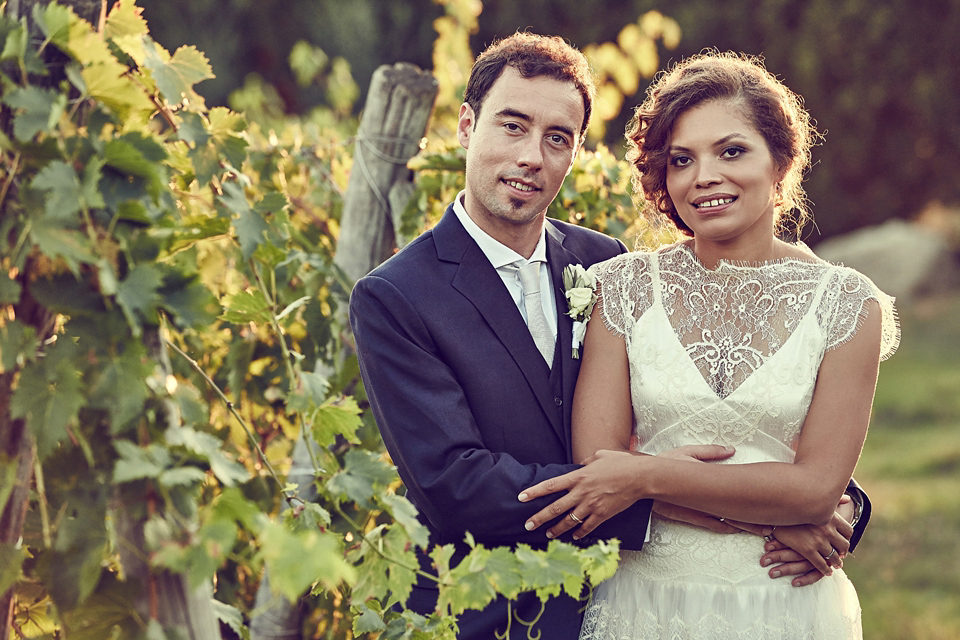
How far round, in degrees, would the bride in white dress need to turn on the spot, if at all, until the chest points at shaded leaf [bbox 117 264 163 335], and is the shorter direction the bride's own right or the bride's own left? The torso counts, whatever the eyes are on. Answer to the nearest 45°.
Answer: approximately 45° to the bride's own right

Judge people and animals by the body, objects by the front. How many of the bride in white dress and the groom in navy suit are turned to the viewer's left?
0

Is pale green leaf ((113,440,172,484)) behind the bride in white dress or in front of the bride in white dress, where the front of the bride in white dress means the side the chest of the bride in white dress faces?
in front

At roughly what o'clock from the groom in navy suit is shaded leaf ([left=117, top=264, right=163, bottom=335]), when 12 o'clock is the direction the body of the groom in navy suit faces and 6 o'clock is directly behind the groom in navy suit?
The shaded leaf is roughly at 2 o'clock from the groom in navy suit.

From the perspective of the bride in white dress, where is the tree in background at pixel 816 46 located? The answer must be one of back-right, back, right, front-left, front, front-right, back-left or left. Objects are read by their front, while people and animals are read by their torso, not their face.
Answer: back

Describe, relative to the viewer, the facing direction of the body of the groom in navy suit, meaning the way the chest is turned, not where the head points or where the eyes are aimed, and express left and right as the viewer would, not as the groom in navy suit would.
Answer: facing the viewer and to the right of the viewer

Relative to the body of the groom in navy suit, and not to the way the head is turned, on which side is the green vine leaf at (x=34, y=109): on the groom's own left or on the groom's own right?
on the groom's own right

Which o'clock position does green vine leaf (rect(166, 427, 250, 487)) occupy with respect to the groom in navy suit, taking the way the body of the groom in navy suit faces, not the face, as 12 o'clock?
The green vine leaf is roughly at 2 o'clock from the groom in navy suit.

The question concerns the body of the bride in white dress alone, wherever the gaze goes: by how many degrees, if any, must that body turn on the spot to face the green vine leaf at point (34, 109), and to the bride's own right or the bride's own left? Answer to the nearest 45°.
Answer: approximately 45° to the bride's own right

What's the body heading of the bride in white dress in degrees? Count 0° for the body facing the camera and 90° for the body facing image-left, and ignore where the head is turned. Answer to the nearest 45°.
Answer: approximately 0°

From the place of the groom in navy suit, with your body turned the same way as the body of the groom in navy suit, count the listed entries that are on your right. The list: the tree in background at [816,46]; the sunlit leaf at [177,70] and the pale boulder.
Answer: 1

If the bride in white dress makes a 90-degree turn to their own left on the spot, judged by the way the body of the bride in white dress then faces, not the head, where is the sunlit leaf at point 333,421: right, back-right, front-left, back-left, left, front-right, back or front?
back-right
